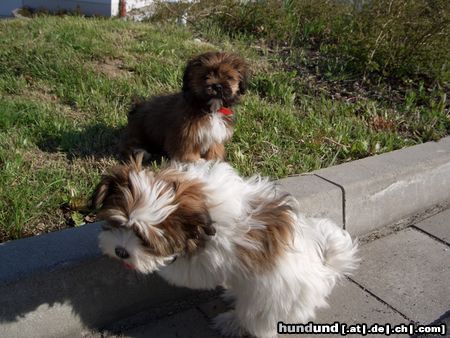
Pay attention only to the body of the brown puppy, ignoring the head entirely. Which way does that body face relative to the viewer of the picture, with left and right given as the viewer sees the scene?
facing the viewer and to the right of the viewer

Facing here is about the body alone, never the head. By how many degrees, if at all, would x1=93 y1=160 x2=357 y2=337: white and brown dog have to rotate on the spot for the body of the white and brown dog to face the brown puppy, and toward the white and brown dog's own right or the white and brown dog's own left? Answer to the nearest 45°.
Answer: approximately 90° to the white and brown dog's own right

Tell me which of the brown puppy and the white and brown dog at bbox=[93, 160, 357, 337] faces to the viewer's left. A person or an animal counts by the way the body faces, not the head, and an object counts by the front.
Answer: the white and brown dog

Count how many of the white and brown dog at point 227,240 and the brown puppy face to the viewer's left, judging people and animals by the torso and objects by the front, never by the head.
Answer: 1

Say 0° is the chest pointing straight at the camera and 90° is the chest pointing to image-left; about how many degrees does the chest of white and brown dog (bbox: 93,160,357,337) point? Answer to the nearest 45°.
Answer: approximately 90°

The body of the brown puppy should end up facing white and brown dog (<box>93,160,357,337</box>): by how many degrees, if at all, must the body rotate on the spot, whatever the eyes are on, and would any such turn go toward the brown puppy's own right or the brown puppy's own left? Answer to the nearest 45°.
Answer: approximately 45° to the brown puppy's own right
